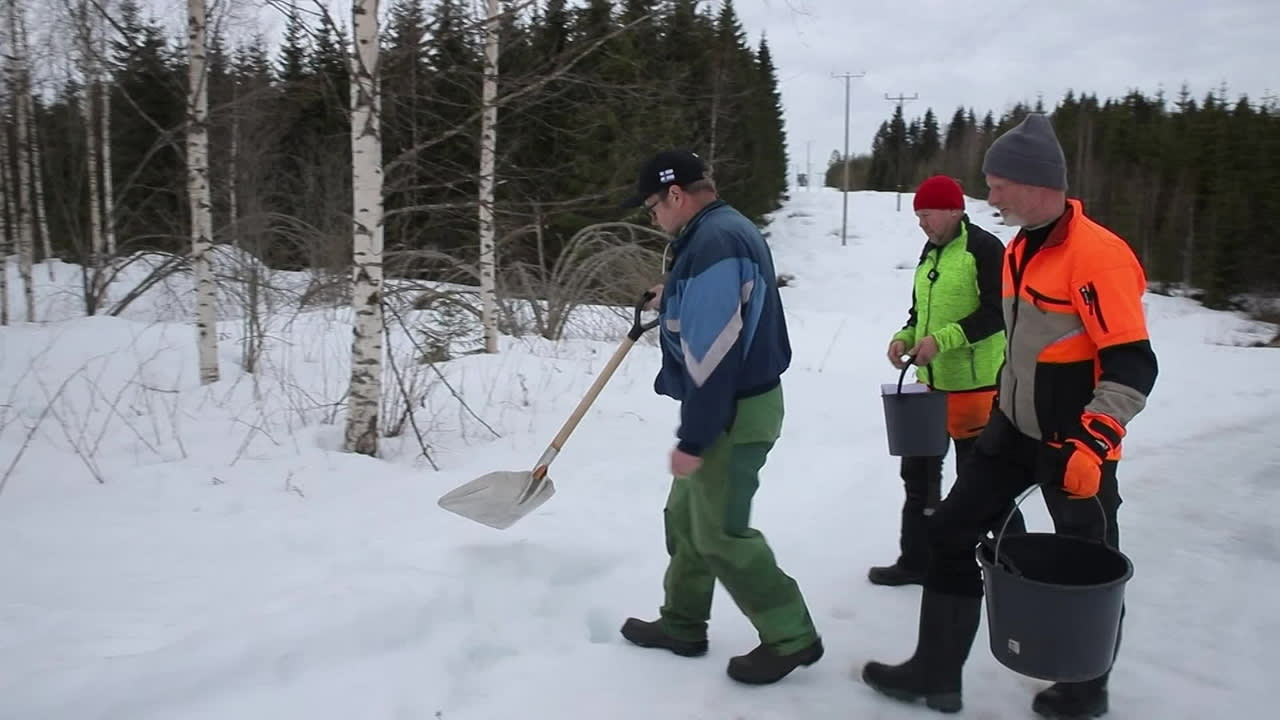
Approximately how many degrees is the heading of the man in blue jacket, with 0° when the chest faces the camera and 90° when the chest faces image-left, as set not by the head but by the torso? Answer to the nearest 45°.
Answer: approximately 90°

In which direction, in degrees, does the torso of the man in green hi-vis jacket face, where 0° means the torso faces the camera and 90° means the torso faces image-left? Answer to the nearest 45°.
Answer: approximately 45°

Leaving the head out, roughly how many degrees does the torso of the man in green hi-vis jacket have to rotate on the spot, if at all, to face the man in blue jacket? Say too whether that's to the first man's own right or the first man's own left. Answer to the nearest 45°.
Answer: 0° — they already face them

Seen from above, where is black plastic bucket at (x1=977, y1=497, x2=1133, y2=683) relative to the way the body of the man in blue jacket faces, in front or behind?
behind

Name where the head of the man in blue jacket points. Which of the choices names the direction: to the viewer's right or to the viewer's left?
to the viewer's left

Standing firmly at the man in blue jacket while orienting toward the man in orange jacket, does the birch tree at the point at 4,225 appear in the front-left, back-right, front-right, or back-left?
back-left
